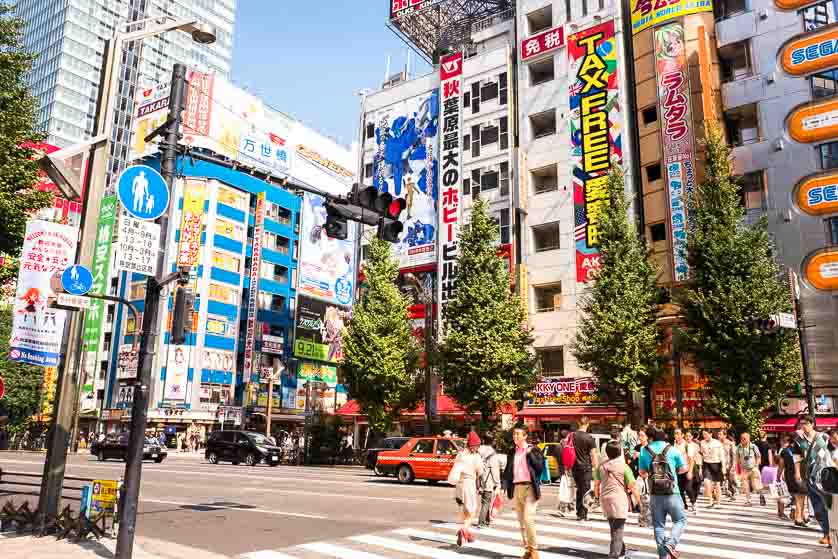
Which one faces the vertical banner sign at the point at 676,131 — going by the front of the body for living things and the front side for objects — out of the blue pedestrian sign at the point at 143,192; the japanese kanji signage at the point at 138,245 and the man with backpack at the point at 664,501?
the man with backpack

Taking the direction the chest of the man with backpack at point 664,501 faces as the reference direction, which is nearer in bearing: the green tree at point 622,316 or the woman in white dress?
the green tree

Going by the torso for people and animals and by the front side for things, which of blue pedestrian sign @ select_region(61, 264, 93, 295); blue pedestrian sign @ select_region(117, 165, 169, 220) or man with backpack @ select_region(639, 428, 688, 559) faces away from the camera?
the man with backpack

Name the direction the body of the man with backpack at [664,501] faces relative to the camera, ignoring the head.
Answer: away from the camera

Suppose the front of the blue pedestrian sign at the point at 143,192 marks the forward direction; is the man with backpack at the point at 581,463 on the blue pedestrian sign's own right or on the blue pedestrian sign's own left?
on the blue pedestrian sign's own left
